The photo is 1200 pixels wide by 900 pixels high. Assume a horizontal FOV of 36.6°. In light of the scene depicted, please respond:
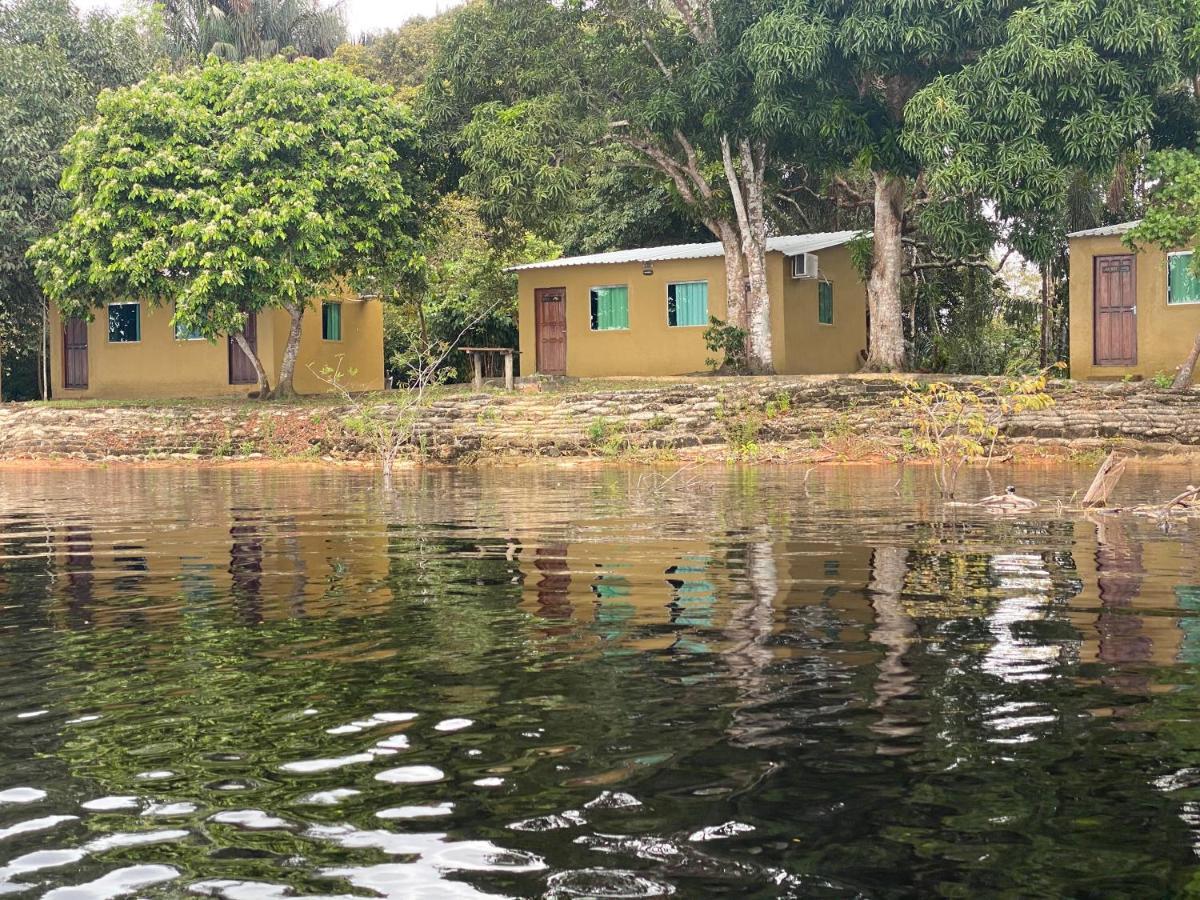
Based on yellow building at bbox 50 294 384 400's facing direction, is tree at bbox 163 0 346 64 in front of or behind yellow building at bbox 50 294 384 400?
behind

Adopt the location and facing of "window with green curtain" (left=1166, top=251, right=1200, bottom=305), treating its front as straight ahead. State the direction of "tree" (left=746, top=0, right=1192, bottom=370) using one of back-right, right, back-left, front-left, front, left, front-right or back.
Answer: front-right

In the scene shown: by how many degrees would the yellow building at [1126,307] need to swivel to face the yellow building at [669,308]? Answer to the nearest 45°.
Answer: approximately 90° to its right

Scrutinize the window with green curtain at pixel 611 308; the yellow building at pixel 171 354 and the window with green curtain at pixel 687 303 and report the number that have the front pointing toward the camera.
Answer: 3

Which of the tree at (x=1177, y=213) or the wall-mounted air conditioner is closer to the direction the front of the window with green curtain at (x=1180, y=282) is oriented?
the tree

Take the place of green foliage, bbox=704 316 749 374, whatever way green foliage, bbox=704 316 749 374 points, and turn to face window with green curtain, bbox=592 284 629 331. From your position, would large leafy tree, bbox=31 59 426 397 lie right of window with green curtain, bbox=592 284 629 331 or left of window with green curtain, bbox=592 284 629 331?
left

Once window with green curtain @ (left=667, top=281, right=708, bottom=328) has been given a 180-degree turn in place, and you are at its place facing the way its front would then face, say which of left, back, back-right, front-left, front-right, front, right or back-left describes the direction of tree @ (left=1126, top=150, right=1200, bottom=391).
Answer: back-right

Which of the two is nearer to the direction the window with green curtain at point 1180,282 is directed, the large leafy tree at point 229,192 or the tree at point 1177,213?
the tree

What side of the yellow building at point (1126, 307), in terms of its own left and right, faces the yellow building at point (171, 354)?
right

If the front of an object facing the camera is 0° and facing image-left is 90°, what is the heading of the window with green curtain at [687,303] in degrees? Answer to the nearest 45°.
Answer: approximately 0°

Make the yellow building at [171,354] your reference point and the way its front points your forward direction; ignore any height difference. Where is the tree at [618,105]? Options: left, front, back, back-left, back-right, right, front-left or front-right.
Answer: front-left

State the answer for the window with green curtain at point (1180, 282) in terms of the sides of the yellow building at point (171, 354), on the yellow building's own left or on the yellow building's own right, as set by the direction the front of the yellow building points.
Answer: on the yellow building's own left
